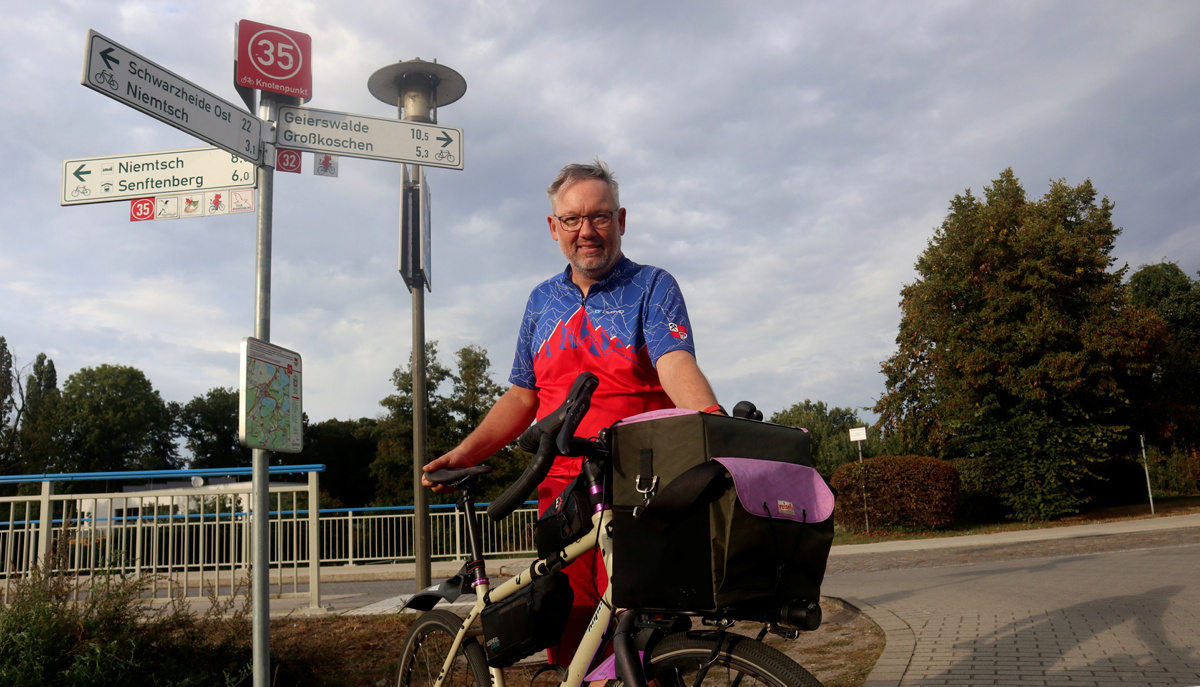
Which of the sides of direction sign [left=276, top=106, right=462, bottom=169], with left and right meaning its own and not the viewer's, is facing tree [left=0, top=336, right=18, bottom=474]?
back

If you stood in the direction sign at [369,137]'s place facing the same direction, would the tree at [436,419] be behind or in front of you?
behind

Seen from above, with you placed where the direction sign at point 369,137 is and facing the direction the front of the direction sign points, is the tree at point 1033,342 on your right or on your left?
on your left

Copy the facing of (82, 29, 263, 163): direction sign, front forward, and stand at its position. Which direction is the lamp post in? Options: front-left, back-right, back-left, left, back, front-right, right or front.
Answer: left

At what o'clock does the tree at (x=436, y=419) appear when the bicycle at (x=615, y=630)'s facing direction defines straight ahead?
The tree is roughly at 7 o'clock from the bicycle.

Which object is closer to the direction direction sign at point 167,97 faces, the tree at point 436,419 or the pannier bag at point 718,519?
the pannier bag

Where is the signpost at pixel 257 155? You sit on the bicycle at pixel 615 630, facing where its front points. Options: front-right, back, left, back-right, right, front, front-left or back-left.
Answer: back

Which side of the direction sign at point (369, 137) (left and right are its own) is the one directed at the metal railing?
back

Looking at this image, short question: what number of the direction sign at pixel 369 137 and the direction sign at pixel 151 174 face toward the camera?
2

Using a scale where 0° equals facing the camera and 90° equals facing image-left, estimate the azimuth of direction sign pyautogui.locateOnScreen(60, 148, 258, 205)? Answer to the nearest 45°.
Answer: approximately 0°

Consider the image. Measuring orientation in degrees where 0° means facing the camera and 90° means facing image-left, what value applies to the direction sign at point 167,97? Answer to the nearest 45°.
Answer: approximately 315°

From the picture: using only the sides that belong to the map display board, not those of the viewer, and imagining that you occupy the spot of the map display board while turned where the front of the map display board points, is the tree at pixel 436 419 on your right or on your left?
on your left
